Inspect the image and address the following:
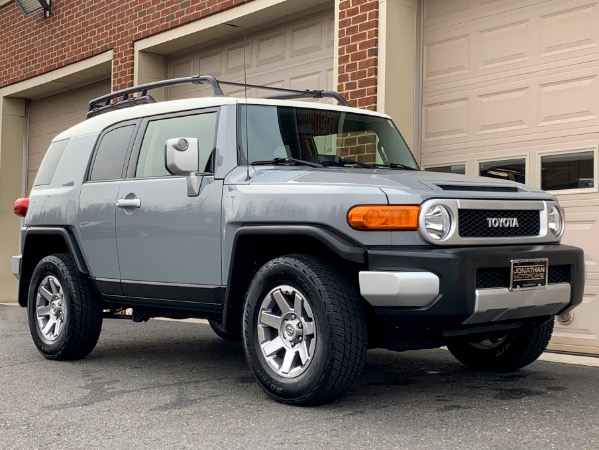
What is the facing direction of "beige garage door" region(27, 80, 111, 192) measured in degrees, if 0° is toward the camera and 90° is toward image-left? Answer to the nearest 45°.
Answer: approximately 45°

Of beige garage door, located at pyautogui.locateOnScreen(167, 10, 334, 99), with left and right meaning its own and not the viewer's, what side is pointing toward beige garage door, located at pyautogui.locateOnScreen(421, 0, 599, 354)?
left

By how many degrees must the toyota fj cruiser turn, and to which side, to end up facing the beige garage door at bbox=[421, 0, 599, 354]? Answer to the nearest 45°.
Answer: approximately 90° to its left

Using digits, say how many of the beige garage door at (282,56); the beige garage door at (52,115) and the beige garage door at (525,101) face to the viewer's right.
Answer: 0

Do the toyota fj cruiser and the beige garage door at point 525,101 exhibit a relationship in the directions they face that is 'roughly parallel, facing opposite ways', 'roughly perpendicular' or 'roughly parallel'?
roughly perpendicular

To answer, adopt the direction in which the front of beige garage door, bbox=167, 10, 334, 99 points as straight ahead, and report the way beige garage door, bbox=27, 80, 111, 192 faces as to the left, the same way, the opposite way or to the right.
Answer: the same way

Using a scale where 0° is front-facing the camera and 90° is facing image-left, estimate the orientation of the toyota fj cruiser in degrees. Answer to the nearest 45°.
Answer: approximately 315°

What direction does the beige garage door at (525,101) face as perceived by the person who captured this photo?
facing the viewer and to the left of the viewer

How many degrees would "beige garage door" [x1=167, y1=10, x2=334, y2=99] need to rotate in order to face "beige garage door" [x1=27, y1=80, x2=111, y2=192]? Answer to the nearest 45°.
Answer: approximately 90° to its right

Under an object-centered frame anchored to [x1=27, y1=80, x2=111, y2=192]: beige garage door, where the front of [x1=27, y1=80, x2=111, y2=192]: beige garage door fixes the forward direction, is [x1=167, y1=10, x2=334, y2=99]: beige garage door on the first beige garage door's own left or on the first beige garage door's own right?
on the first beige garage door's own left

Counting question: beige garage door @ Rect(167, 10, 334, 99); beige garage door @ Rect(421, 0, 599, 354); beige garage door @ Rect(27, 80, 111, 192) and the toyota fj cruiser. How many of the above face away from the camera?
0

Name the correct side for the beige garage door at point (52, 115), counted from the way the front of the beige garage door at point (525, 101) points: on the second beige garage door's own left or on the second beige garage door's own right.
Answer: on the second beige garage door's own right
